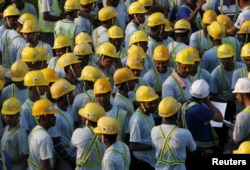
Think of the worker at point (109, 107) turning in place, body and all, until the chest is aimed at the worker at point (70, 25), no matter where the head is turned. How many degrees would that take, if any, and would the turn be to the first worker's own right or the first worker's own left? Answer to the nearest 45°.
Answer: approximately 135° to the first worker's own right

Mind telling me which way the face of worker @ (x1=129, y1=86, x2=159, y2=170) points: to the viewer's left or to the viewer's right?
to the viewer's right

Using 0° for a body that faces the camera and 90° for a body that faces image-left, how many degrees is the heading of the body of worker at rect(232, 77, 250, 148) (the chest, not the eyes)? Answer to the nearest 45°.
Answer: approximately 45°

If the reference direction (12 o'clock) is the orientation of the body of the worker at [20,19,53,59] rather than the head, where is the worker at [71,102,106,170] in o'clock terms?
the worker at [71,102,106,170] is roughly at 10 o'clock from the worker at [20,19,53,59].
